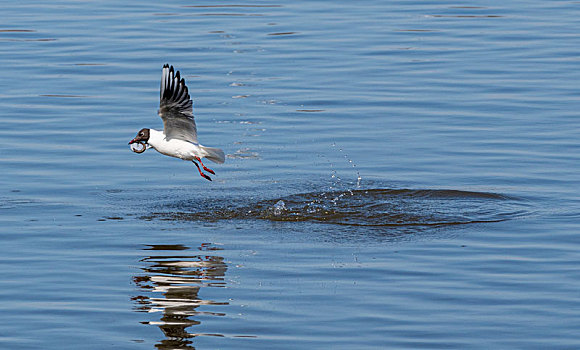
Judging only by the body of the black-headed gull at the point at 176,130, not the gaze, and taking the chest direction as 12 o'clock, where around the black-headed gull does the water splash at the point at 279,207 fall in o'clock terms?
The water splash is roughly at 6 o'clock from the black-headed gull.

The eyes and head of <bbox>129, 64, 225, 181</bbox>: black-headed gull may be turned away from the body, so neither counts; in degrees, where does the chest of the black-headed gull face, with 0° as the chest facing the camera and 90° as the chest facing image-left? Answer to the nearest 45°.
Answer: approximately 90°
